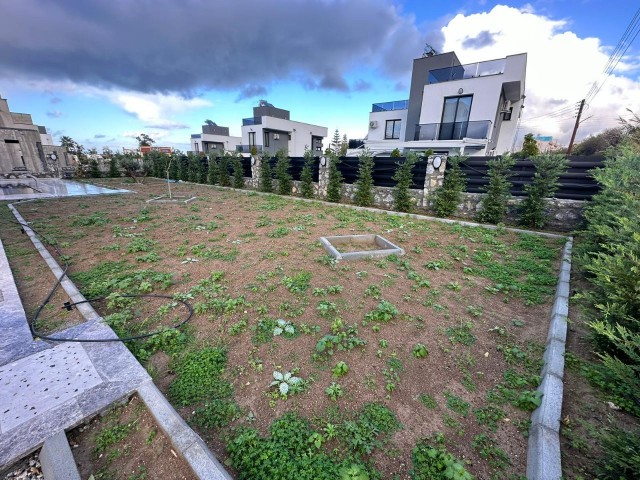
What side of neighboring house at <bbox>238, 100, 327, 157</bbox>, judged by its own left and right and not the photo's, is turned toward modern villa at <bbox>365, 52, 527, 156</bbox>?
left

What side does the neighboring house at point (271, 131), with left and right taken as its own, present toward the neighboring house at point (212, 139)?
right

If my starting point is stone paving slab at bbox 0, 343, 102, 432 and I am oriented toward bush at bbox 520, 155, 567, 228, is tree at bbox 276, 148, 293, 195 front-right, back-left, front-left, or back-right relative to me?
front-left

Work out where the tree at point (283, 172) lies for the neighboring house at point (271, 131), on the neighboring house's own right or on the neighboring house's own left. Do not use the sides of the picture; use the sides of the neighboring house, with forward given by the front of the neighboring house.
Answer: on the neighboring house's own left

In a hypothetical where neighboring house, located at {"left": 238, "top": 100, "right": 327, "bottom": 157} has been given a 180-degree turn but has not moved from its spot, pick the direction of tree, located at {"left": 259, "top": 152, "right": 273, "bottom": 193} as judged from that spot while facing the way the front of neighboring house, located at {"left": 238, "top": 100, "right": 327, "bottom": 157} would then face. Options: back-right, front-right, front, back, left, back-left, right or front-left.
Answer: back-right

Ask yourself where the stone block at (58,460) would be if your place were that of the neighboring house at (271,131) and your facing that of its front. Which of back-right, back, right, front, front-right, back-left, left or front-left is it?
front-left

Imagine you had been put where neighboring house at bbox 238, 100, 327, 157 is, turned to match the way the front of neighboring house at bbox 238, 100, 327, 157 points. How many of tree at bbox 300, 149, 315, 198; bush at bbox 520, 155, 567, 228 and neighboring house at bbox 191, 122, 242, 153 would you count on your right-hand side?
1

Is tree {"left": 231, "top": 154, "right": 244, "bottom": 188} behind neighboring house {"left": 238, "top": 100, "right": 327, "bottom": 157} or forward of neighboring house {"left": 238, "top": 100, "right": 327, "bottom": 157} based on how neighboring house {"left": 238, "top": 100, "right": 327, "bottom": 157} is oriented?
forward

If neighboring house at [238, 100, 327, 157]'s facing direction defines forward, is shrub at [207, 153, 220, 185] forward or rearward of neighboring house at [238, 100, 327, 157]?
forward

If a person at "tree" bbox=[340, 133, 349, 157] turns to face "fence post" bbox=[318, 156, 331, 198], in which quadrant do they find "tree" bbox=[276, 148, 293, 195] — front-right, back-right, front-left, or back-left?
front-right

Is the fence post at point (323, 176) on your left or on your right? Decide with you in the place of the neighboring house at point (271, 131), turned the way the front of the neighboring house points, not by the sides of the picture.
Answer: on your left

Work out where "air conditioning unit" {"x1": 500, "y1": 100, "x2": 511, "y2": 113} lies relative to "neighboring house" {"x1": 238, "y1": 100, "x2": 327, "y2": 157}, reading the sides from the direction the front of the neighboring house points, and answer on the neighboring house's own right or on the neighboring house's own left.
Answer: on the neighboring house's own left

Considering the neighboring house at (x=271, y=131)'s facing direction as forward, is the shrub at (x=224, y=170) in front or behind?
in front

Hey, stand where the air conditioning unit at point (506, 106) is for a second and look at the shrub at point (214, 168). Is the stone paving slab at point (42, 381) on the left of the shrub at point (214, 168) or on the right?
left

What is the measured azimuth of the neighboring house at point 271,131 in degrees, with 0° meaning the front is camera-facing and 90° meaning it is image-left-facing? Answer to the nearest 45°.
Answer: approximately 45°

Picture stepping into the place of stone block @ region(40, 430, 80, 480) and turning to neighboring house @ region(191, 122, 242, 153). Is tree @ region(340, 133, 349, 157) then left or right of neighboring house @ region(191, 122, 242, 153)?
right

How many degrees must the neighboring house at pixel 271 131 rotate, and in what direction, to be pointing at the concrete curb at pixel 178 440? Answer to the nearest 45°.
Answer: approximately 45° to its left

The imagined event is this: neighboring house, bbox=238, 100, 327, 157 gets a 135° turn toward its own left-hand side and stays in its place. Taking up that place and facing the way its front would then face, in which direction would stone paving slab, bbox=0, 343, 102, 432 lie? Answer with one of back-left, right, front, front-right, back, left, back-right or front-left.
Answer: right
